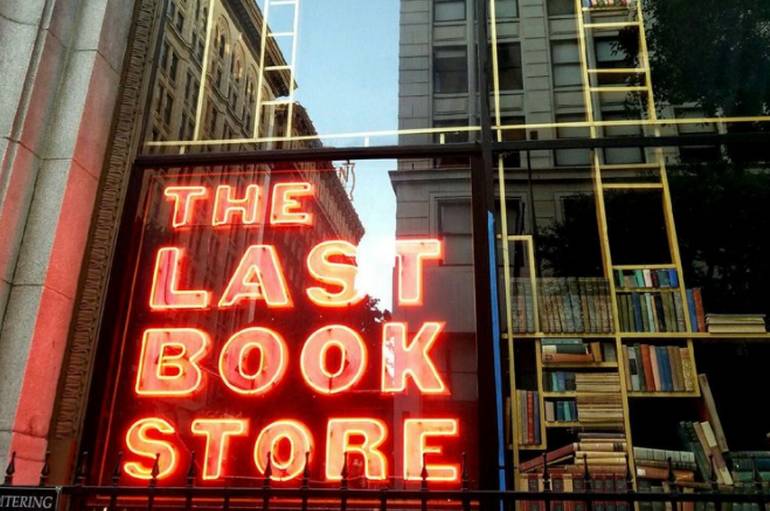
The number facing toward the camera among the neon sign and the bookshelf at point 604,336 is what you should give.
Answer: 2

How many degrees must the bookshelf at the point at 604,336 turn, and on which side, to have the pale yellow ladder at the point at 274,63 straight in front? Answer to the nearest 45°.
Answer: approximately 90° to its right

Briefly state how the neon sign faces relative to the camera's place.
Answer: facing the viewer

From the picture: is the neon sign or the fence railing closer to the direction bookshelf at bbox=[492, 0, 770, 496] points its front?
the fence railing

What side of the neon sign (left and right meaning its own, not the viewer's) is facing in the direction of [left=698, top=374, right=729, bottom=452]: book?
left

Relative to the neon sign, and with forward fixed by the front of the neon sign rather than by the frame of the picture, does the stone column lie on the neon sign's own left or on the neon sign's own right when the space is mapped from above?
on the neon sign's own right

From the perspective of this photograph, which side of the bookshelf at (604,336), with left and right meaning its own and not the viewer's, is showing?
front

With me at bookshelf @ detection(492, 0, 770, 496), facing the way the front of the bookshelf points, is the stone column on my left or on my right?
on my right
